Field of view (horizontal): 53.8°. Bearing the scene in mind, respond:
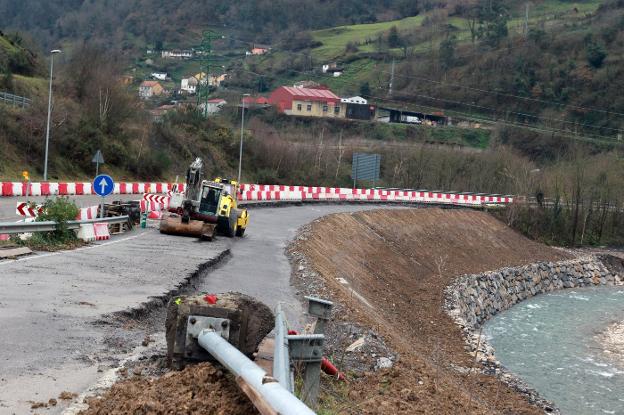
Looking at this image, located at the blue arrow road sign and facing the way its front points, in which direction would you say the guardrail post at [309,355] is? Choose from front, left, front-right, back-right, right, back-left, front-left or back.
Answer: front

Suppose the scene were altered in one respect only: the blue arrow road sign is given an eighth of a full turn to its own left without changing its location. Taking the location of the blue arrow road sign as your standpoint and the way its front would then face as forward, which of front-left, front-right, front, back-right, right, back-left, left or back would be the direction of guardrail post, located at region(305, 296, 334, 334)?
front-right

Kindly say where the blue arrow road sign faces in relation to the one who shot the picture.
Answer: facing the viewer

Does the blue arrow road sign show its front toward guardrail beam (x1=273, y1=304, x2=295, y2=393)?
yes

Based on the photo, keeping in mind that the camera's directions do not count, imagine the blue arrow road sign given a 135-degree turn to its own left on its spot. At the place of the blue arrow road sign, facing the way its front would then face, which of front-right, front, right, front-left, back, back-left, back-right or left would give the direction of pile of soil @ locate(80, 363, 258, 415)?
back-right

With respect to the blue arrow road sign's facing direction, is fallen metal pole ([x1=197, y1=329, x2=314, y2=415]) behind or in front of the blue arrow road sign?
in front
